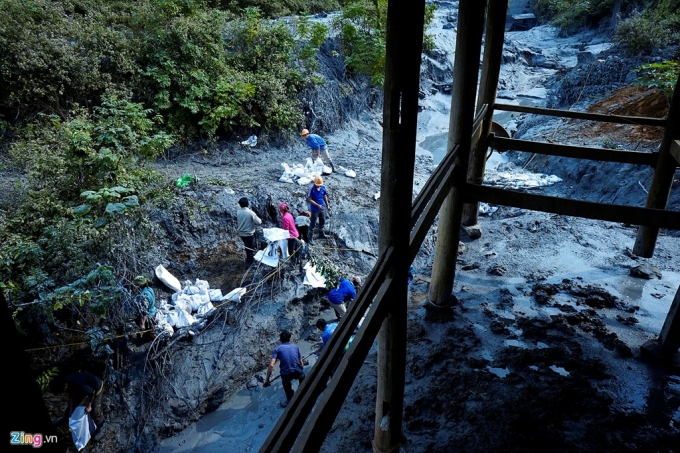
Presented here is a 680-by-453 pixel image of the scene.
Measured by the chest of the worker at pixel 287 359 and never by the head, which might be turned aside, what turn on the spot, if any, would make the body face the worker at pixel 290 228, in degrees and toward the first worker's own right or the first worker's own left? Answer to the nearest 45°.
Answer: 0° — they already face them

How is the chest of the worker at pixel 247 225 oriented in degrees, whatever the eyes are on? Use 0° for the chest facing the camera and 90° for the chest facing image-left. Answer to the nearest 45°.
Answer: approximately 225°

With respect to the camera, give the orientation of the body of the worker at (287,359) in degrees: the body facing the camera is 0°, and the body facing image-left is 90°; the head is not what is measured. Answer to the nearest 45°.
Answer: approximately 180°

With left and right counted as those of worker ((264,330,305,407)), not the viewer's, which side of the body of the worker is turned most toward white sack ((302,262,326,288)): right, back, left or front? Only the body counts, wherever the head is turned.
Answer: front

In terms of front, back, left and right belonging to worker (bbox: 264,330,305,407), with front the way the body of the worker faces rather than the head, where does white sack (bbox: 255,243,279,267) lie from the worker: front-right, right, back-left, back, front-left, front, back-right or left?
front

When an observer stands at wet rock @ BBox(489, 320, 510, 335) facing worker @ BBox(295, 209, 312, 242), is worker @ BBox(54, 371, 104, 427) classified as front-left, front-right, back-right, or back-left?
front-left

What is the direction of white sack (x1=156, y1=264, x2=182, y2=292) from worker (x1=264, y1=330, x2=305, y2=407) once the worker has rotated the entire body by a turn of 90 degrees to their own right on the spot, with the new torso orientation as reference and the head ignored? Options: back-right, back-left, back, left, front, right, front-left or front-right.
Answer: back-left

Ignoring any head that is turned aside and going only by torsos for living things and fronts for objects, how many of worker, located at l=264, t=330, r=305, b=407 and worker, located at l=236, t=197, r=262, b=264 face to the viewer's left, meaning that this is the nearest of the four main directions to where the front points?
0

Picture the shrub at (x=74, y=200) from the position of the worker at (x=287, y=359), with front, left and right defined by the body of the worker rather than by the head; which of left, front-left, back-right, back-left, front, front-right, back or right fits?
front-left

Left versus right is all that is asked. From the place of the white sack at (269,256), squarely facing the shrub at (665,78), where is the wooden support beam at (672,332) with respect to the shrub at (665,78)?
right

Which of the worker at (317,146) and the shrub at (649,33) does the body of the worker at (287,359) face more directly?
the worker

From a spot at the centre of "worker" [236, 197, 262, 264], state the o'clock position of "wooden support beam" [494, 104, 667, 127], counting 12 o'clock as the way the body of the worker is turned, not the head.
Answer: The wooden support beam is roughly at 2 o'clock from the worker.

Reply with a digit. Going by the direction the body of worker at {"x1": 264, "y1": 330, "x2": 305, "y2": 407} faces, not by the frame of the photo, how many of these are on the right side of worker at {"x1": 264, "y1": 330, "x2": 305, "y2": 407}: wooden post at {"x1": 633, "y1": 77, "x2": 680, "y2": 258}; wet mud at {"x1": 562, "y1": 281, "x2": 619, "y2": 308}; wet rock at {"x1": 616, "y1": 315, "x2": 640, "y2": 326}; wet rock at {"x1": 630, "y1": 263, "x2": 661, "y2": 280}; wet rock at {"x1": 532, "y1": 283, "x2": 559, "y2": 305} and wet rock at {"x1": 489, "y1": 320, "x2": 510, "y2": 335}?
6
